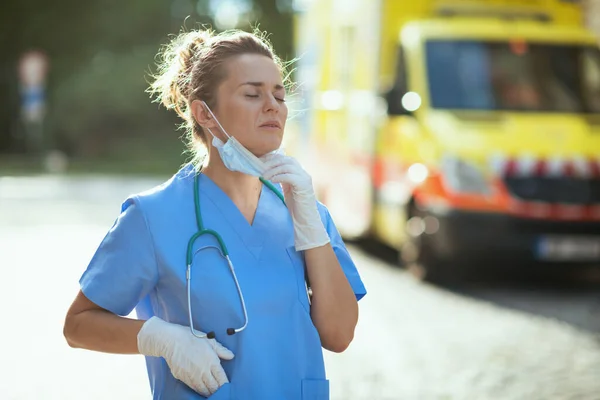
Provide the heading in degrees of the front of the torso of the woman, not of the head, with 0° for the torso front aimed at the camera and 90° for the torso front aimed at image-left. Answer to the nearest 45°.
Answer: approximately 315°

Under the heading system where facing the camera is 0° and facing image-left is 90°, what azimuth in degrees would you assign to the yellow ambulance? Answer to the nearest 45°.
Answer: approximately 315°

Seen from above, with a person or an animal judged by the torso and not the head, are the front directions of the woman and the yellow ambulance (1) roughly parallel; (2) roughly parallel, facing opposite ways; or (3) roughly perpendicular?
roughly parallel

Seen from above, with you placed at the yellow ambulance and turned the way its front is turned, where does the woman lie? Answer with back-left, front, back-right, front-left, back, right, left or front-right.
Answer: front-right

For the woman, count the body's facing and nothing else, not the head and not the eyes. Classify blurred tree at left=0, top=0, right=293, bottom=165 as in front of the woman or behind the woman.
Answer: behind

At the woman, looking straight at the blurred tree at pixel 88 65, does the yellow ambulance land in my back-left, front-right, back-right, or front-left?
front-right

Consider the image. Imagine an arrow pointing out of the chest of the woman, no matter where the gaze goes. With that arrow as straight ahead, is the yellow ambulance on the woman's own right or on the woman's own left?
on the woman's own left

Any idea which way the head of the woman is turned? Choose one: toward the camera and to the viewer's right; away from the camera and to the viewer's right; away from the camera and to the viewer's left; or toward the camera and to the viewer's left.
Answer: toward the camera and to the viewer's right

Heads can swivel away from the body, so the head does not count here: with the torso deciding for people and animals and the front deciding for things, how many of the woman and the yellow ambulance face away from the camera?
0

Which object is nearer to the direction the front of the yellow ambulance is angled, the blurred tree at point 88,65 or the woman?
the woman
